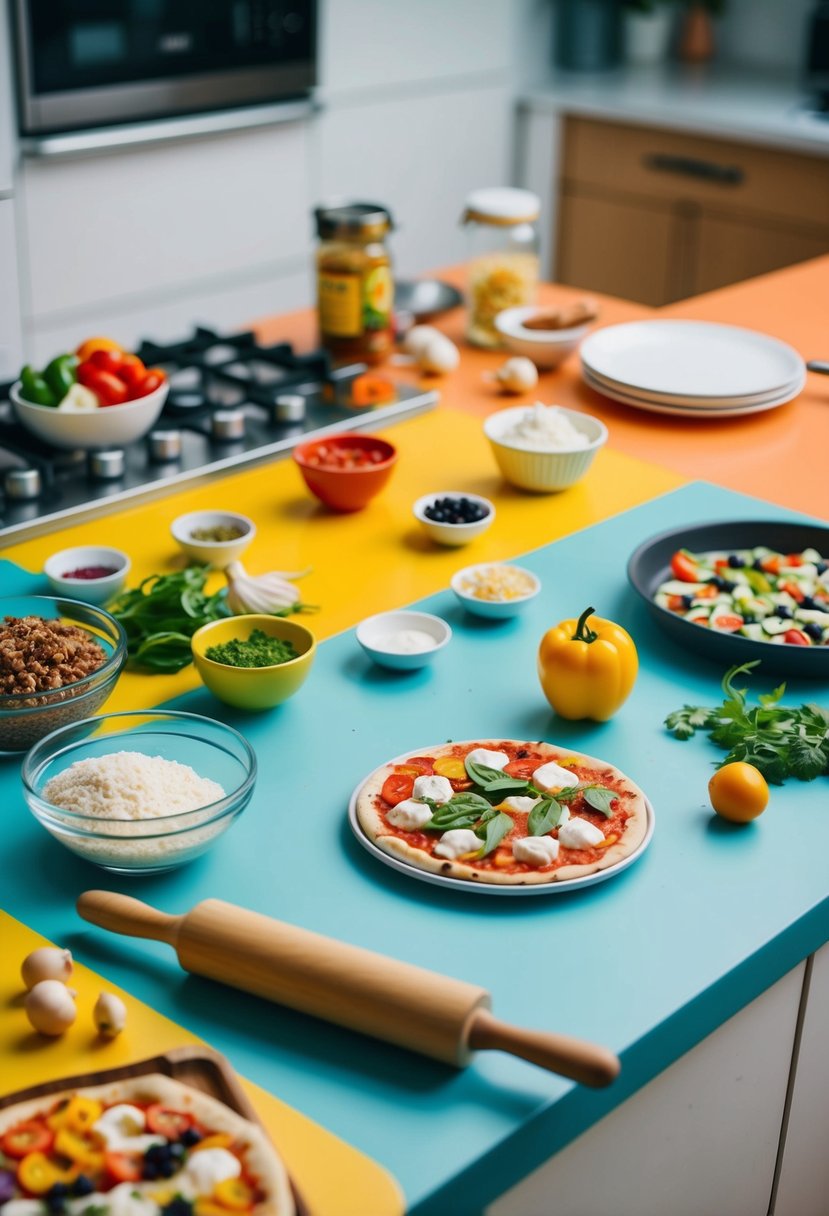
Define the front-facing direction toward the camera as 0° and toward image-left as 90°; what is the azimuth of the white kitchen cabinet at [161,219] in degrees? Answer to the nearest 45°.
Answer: approximately 315°

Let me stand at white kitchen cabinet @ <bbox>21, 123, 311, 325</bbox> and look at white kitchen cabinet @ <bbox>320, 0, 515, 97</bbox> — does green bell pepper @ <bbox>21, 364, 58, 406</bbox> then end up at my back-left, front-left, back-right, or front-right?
back-right

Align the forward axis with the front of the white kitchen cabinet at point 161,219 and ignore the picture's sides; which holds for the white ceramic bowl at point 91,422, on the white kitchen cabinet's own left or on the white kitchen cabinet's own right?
on the white kitchen cabinet's own right

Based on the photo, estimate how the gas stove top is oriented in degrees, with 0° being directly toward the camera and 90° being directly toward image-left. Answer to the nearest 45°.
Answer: approximately 315°

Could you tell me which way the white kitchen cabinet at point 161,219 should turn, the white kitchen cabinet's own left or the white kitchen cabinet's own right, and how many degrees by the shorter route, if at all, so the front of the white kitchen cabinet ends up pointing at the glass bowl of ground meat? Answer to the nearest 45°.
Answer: approximately 45° to the white kitchen cabinet's own right

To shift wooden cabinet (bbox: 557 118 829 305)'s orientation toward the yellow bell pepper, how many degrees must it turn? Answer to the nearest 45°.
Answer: approximately 45° to its left

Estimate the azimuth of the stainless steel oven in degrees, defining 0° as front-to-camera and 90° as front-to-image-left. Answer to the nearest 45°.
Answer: approximately 315°
